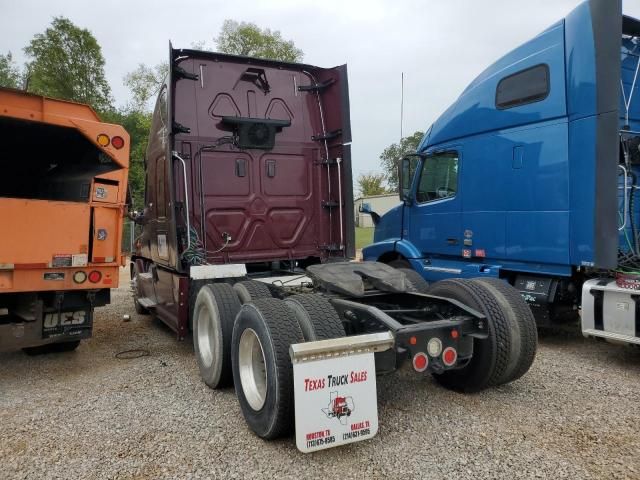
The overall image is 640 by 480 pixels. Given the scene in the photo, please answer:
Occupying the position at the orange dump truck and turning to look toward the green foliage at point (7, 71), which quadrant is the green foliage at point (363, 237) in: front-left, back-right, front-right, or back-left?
front-right

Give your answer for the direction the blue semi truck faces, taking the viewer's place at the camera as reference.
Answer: facing away from the viewer and to the left of the viewer

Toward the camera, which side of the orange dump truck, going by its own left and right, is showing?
back

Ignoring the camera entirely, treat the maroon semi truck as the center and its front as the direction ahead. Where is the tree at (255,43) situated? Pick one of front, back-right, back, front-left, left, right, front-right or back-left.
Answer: front-right

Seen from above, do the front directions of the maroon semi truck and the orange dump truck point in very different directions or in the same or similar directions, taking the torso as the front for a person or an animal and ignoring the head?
same or similar directions

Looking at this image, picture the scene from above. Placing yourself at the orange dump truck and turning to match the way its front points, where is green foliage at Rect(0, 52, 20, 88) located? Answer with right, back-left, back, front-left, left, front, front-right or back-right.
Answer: front

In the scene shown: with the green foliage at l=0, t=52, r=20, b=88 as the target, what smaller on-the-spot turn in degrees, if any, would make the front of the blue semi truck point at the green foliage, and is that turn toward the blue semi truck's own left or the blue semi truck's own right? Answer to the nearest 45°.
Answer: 0° — it already faces it

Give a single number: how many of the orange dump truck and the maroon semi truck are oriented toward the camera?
0

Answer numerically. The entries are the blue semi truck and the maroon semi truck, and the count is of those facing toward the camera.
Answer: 0

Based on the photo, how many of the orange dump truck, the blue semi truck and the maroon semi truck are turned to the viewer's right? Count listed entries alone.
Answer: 0

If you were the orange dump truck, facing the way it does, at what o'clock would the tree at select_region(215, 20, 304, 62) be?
The tree is roughly at 1 o'clock from the orange dump truck.

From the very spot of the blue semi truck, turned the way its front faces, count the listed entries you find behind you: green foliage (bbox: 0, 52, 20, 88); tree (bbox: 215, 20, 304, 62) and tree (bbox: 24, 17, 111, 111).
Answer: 0

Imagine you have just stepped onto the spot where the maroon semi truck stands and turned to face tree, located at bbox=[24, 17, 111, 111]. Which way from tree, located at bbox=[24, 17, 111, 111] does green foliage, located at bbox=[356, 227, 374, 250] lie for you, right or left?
right

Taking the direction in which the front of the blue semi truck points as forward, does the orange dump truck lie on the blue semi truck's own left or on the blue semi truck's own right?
on the blue semi truck's own left

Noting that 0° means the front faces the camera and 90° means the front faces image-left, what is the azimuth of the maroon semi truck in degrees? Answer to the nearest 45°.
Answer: approximately 135°

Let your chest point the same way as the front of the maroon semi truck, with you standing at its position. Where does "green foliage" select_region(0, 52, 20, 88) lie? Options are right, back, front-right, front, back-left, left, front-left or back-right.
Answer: front

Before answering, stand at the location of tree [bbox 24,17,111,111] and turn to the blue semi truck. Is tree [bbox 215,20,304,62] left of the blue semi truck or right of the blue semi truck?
left
